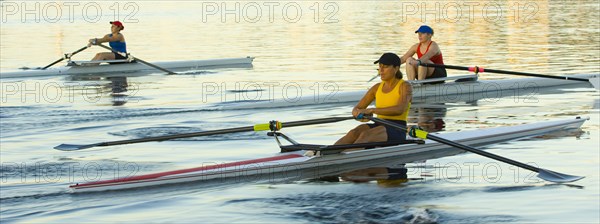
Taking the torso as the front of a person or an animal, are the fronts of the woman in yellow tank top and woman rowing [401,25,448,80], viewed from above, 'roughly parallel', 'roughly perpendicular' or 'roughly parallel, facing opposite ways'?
roughly parallel

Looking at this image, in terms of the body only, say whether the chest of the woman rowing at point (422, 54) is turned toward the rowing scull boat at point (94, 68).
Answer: no
